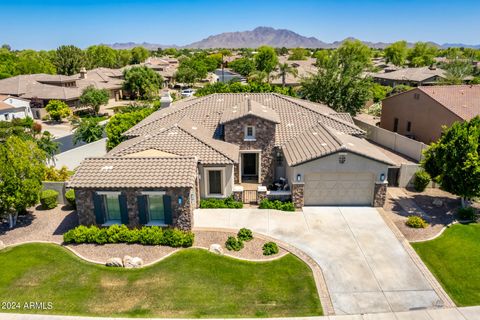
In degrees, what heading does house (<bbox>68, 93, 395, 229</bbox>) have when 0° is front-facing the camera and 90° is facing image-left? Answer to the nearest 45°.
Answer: approximately 0°

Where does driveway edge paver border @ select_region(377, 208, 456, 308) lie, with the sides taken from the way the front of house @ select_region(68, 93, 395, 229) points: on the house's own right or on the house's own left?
on the house's own left

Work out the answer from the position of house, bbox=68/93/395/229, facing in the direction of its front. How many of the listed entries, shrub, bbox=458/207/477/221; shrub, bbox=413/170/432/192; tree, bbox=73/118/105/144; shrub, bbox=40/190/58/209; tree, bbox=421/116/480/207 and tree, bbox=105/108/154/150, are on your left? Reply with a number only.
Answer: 3

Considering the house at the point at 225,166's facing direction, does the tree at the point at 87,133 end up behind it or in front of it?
behind

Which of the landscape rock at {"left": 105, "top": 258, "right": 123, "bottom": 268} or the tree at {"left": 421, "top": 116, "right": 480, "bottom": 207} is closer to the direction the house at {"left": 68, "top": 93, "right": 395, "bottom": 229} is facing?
the landscape rock

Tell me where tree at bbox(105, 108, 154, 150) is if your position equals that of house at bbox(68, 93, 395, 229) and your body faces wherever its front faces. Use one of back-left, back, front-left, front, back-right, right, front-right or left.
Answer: back-right

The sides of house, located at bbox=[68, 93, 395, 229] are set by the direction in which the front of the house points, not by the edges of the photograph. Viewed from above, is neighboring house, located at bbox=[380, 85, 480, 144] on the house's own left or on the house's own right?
on the house's own left

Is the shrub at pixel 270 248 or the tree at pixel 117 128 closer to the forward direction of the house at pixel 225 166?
the shrub

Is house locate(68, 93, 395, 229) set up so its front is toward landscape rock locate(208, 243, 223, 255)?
yes

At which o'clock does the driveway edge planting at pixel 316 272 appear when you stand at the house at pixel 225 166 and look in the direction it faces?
The driveway edge planting is roughly at 11 o'clock from the house.

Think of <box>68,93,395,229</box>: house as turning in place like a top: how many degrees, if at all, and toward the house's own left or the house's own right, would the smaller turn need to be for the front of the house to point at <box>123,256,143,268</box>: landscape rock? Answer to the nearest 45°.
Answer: approximately 45° to the house's own right
